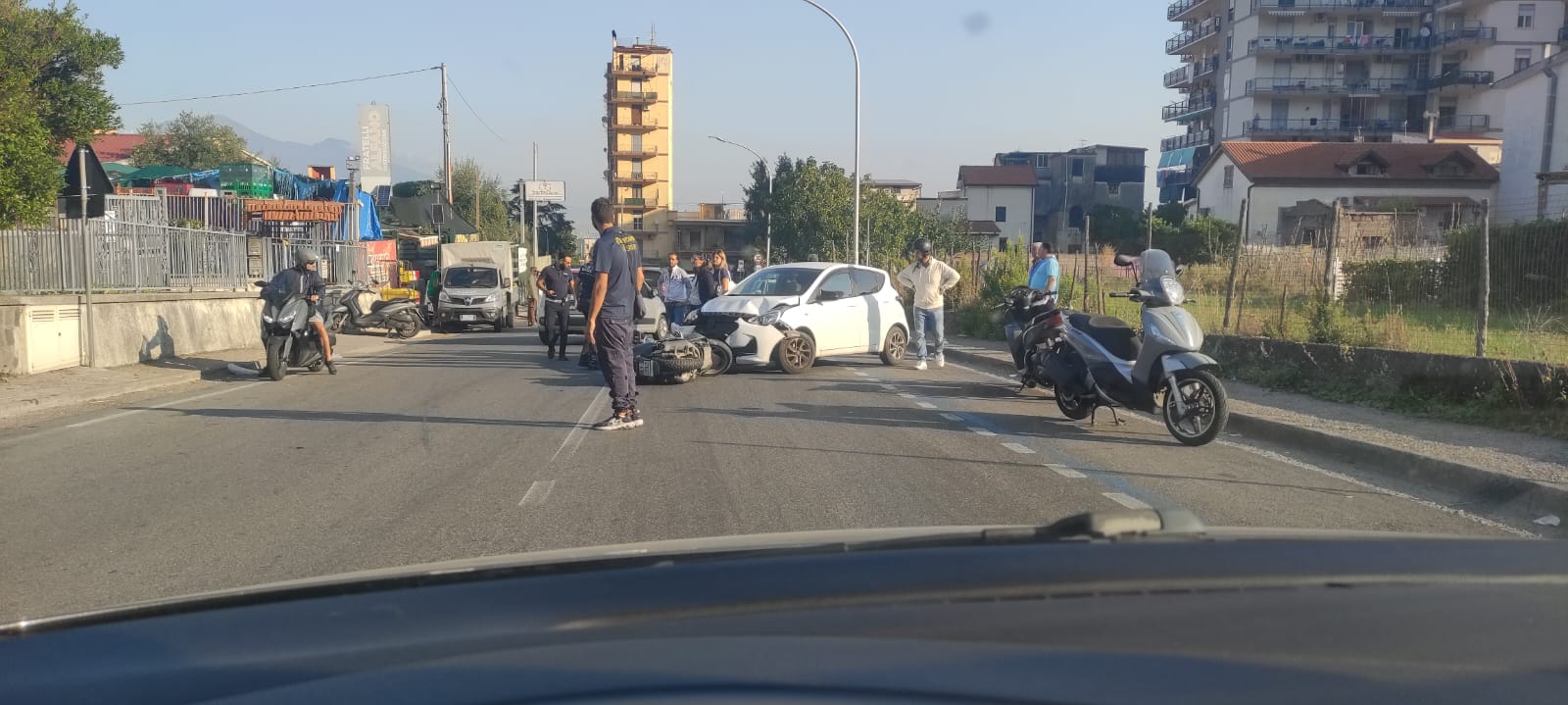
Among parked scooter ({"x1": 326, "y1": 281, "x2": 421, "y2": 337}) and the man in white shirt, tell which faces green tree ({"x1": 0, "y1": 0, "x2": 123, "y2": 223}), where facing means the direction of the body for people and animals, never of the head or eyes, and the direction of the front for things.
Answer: the parked scooter

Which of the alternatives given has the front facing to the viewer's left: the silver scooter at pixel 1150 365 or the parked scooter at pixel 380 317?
the parked scooter

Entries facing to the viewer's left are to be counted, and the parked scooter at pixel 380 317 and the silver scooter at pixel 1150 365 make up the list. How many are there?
1

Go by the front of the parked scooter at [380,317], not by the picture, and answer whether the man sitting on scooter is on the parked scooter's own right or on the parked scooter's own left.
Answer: on the parked scooter's own left

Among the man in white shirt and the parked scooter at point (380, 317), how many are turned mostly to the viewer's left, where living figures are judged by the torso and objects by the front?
1

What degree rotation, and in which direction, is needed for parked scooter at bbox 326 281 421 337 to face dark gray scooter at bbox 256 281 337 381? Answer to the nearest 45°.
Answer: approximately 90° to its left

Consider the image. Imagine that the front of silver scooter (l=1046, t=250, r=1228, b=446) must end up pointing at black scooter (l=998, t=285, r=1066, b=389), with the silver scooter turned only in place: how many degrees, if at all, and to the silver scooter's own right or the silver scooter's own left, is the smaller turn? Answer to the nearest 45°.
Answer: approximately 180°

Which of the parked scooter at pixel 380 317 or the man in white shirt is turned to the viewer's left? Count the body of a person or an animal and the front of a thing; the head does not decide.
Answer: the parked scooter

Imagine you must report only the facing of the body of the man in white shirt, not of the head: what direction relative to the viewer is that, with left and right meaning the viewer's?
facing the viewer

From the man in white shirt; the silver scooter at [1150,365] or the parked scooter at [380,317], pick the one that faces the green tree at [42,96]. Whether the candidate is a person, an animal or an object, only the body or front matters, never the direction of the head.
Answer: the parked scooter
